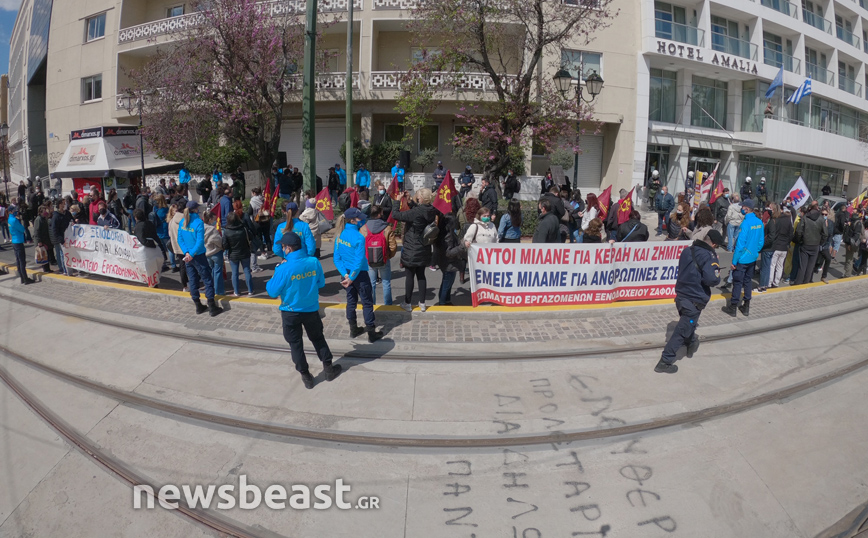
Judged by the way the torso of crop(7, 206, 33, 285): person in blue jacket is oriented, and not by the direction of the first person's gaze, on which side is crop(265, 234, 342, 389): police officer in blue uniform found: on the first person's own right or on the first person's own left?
on the first person's own right

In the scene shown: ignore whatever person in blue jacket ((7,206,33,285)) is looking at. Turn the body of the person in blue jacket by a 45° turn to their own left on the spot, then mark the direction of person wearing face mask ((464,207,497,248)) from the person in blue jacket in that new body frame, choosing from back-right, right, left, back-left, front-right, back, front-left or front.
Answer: right

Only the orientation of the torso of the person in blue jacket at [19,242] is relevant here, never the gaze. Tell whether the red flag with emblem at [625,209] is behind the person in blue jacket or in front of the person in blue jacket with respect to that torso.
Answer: in front

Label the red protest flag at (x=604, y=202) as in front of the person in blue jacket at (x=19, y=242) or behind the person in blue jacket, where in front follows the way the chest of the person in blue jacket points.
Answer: in front

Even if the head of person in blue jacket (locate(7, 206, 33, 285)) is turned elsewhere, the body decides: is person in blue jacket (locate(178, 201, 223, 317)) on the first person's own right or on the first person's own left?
on the first person's own right

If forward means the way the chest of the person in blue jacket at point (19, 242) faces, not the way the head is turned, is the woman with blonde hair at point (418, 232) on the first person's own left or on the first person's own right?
on the first person's own right
